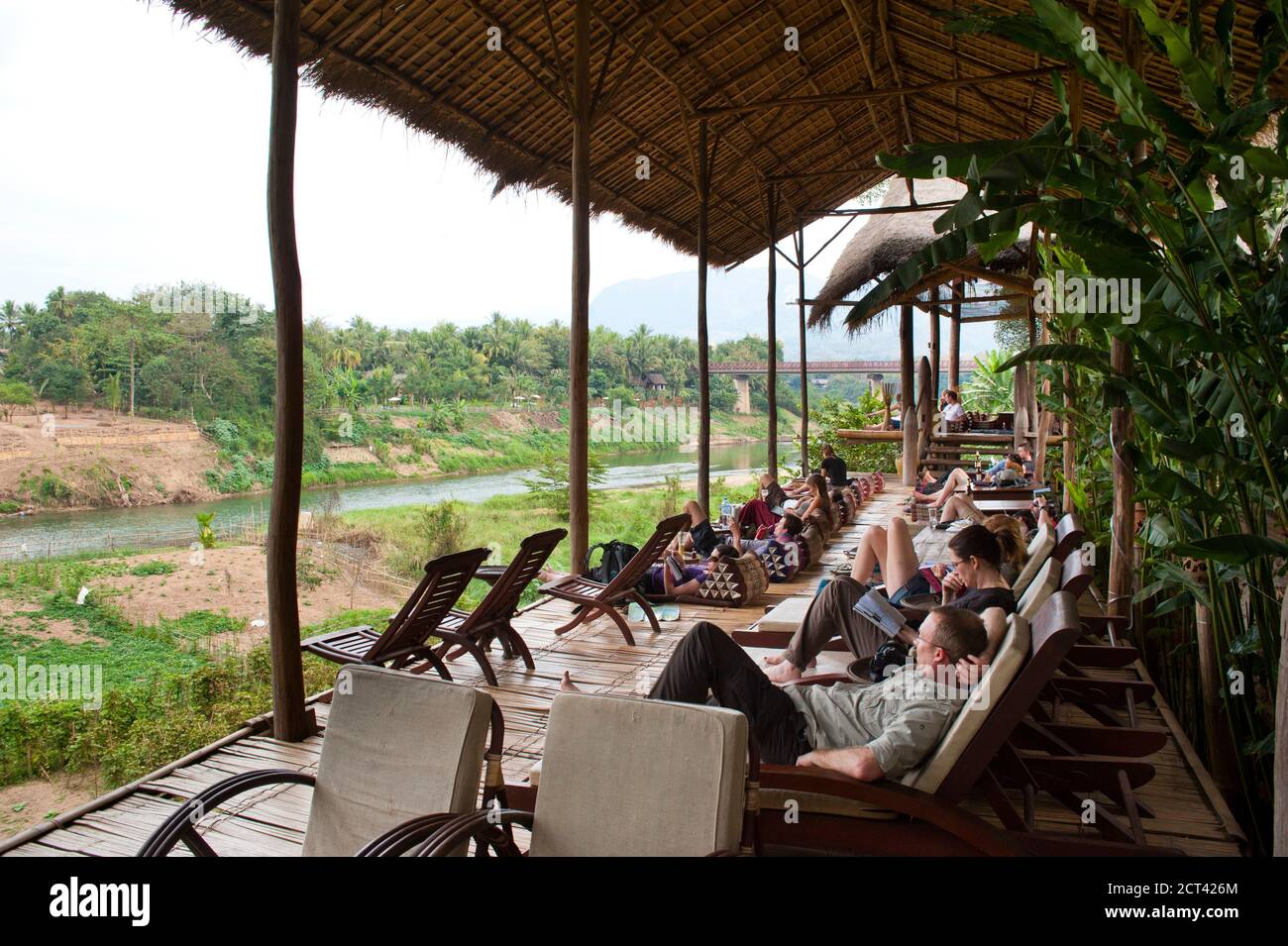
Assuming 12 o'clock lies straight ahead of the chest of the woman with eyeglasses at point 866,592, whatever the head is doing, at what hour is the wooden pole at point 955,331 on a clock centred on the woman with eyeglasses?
The wooden pole is roughly at 3 o'clock from the woman with eyeglasses.

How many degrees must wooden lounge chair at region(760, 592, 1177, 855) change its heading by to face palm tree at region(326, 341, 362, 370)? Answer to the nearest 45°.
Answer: approximately 45° to its right

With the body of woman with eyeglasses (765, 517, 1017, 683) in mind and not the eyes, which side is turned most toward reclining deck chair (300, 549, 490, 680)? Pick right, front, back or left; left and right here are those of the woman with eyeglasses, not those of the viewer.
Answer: front

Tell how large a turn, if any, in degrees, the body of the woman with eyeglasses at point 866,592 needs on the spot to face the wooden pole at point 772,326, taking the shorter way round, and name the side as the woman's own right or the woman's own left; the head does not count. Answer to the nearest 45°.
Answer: approximately 90° to the woman's own right

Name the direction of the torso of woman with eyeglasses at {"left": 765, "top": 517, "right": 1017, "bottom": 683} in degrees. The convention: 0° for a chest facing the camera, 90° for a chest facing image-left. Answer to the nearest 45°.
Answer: approximately 90°

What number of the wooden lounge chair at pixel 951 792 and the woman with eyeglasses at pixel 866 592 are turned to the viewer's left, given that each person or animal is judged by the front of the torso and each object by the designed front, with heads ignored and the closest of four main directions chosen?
2

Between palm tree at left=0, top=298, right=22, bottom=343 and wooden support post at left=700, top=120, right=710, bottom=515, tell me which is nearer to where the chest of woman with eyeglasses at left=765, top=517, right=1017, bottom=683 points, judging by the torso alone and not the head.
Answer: the palm tree

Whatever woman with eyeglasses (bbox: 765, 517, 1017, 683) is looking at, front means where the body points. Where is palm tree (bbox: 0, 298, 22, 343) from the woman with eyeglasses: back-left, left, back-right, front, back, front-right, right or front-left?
front-right

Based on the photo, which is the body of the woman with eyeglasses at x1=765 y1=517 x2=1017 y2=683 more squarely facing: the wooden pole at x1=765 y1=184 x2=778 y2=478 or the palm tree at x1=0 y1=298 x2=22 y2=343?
the palm tree

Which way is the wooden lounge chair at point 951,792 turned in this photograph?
to the viewer's left

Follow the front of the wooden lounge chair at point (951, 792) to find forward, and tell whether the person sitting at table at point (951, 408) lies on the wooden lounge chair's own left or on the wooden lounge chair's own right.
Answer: on the wooden lounge chair's own right

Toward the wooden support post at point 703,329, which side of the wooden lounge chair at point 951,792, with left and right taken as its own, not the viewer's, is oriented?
right

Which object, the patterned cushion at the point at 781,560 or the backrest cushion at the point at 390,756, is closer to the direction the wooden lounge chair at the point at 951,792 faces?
the backrest cushion

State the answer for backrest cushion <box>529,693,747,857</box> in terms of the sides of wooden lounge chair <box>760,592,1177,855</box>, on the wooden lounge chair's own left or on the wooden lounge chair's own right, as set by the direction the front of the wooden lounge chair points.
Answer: on the wooden lounge chair's own left

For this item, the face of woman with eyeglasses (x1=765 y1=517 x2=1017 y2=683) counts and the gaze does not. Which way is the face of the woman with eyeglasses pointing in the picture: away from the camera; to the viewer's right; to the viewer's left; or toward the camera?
to the viewer's left

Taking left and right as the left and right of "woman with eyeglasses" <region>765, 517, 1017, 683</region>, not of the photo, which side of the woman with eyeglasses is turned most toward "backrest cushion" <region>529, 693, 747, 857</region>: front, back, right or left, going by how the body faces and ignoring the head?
left

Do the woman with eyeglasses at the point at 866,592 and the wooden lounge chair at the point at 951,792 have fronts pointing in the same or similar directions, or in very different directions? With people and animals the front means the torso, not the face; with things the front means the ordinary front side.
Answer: same or similar directions
